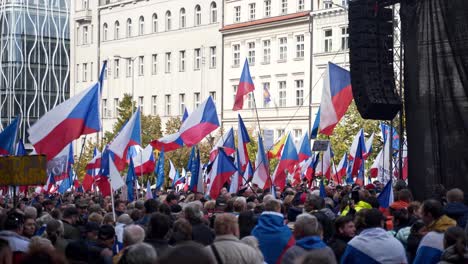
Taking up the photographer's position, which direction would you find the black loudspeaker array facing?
facing the viewer and to the left of the viewer

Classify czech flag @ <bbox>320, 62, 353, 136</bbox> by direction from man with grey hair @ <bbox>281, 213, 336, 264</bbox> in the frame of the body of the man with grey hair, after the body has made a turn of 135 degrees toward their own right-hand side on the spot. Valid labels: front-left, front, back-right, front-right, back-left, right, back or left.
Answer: back-left

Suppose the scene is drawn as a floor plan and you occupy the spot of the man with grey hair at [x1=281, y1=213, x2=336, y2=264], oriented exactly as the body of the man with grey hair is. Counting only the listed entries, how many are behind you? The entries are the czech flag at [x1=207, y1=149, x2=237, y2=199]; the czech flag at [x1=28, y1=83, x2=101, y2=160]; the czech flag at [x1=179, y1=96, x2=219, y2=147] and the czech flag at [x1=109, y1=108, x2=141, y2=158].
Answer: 0

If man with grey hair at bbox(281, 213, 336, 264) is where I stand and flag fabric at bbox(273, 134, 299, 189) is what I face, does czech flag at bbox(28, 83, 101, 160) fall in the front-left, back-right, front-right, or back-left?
front-left

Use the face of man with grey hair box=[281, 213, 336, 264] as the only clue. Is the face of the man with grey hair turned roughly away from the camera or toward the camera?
away from the camera

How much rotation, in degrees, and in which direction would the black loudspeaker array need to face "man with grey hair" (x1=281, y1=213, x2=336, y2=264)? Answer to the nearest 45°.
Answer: approximately 45° to its left

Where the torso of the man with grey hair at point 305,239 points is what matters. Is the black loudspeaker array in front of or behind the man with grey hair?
in front

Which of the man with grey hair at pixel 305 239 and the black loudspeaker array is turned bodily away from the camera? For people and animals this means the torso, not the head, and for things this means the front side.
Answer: the man with grey hair

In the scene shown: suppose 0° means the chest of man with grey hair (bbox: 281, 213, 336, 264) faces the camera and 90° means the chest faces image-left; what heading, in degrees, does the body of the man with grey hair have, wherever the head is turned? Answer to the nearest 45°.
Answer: approximately 180°

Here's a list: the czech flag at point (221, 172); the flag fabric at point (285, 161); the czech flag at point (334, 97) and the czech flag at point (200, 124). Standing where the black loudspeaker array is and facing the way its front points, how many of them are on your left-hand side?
0

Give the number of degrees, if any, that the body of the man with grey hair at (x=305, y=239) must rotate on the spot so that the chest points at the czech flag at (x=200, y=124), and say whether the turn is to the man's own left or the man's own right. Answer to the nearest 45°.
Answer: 0° — they already face it

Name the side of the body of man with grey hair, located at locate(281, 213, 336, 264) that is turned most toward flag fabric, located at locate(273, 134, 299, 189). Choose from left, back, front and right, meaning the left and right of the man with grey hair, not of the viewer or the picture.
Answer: front

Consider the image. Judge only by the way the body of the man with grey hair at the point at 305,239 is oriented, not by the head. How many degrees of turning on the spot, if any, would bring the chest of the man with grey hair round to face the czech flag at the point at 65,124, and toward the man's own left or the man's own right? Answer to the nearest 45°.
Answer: approximately 45° to the man's own left

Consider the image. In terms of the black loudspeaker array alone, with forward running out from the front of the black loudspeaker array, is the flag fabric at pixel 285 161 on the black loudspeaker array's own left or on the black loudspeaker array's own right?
on the black loudspeaker array's own right

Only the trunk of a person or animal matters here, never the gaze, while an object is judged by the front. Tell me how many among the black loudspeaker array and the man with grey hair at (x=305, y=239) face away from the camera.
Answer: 1
